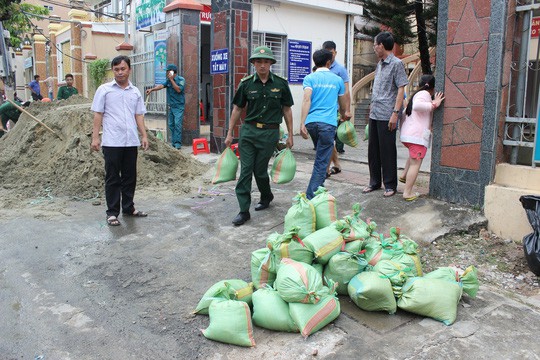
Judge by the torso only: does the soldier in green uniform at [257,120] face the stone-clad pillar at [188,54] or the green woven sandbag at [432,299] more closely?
the green woven sandbag

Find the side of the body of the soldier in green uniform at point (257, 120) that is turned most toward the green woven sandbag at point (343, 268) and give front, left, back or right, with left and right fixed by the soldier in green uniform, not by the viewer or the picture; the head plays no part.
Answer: front

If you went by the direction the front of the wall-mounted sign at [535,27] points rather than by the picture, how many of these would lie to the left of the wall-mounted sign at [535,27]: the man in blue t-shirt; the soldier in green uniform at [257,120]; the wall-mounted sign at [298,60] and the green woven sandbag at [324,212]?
0

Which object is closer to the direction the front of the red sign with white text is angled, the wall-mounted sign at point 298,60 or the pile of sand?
the pile of sand

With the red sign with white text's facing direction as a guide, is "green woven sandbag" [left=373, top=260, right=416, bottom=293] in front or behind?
in front

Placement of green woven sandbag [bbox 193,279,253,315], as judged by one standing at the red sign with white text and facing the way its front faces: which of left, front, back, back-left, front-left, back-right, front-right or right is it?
front

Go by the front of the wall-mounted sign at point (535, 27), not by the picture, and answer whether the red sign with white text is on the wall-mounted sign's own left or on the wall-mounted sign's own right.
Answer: on the wall-mounted sign's own right

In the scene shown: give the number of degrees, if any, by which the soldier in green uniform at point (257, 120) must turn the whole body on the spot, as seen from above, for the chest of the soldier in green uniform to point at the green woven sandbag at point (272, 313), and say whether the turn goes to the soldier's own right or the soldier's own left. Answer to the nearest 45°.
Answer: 0° — they already face it

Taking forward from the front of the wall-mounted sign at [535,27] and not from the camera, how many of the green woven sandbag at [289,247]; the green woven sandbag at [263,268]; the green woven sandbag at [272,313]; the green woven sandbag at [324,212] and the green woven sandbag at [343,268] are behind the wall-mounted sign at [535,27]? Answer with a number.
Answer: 0

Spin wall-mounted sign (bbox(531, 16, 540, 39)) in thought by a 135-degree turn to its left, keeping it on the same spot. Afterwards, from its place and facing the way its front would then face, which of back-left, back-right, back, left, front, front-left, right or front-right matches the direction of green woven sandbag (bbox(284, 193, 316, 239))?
back

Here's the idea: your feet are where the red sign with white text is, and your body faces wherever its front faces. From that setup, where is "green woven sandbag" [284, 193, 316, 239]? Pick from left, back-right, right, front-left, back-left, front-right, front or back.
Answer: front

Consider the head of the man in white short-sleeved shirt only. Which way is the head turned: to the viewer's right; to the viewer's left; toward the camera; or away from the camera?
toward the camera

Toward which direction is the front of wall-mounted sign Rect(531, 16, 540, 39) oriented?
toward the camera

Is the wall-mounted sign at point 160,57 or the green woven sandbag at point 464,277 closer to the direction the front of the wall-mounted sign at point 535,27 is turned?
the green woven sandbag

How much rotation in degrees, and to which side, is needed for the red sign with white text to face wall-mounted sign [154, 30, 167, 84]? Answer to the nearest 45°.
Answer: approximately 45° to its right

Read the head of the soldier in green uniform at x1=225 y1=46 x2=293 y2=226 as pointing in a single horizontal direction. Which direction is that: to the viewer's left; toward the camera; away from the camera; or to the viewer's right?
toward the camera

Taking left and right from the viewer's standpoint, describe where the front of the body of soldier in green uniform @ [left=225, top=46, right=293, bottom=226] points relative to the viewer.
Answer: facing the viewer
